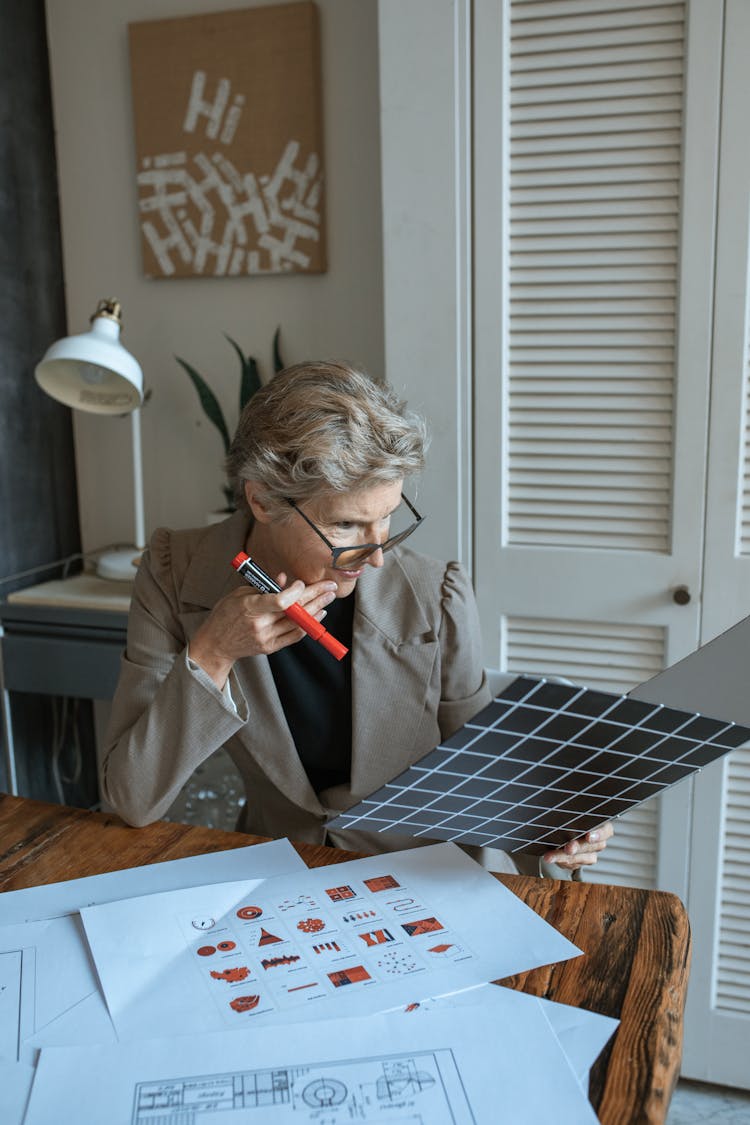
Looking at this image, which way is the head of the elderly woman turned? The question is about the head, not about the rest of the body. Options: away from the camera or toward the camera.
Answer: toward the camera

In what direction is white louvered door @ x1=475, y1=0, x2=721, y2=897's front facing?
toward the camera

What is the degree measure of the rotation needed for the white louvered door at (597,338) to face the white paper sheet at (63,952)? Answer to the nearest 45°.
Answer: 0° — it already faces it

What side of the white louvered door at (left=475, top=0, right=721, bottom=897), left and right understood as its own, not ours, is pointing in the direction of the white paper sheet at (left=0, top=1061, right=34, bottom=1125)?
front

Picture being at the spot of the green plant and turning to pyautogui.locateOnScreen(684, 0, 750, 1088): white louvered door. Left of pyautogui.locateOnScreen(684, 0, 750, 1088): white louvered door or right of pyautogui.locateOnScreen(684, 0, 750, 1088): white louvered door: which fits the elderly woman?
right

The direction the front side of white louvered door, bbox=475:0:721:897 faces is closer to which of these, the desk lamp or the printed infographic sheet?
the printed infographic sheet

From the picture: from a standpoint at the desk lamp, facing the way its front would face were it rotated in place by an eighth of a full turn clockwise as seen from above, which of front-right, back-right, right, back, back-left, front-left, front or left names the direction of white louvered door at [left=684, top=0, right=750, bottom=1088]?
back-left

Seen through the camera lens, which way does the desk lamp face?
facing the viewer and to the left of the viewer

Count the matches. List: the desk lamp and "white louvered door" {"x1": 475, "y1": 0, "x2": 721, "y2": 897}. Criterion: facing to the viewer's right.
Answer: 0

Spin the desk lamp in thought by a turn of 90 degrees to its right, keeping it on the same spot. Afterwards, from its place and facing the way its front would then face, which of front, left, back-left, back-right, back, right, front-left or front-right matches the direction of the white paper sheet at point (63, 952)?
back-left

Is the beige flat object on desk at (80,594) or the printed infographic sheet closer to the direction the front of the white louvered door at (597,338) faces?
the printed infographic sheet

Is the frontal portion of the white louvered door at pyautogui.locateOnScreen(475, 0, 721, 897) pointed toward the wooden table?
yes

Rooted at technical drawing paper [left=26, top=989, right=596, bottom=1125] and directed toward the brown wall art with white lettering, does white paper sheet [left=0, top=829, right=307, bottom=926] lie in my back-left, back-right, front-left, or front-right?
front-left

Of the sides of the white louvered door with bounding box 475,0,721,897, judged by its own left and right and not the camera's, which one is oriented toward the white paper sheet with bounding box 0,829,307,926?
front

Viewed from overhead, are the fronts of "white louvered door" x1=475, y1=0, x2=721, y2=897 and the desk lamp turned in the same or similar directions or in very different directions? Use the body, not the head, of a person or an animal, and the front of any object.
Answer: same or similar directions

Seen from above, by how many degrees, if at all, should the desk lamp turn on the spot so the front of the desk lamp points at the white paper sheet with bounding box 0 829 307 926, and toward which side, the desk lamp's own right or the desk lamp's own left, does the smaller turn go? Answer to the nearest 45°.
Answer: approximately 45° to the desk lamp's own left
